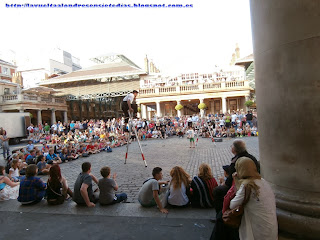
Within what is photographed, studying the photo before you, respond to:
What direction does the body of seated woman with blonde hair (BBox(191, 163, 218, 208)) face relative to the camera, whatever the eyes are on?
away from the camera

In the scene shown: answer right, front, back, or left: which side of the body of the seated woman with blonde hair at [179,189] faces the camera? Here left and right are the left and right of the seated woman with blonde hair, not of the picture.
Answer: back

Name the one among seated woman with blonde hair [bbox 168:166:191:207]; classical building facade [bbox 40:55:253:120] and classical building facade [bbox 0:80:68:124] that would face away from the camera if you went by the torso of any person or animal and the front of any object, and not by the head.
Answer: the seated woman with blonde hair

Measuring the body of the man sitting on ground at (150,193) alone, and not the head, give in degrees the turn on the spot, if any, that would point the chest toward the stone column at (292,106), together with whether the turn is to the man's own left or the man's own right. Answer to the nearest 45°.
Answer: approximately 90° to the man's own right

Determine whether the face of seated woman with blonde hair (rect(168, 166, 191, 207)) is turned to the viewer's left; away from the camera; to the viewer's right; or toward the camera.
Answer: away from the camera

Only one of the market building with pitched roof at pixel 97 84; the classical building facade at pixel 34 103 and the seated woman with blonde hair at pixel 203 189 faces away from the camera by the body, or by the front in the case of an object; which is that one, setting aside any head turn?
the seated woman with blonde hair

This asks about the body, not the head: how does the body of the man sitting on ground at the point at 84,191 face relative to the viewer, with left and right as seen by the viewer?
facing away from the viewer and to the right of the viewer

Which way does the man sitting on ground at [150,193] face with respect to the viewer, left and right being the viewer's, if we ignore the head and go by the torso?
facing away from the viewer and to the right of the viewer

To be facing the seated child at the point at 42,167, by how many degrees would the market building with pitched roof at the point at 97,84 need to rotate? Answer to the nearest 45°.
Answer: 0° — it already faces them

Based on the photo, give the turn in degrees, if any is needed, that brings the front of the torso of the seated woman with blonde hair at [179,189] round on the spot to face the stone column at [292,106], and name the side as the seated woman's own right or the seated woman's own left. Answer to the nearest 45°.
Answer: approximately 135° to the seated woman's own right

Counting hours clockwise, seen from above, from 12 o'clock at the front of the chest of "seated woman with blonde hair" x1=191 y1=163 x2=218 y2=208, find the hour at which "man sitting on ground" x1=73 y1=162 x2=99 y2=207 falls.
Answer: The man sitting on ground is roughly at 9 o'clock from the seated woman with blonde hair.

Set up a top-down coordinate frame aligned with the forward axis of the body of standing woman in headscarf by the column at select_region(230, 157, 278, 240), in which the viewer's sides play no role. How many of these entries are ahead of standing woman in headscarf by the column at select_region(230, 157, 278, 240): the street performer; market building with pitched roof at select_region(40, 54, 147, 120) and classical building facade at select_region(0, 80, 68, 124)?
3

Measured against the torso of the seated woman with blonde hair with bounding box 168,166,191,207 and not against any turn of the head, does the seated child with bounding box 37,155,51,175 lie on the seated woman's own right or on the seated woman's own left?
on the seated woman's own left

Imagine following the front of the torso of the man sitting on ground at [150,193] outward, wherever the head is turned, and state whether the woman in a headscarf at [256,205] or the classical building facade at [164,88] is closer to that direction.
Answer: the classical building facade
